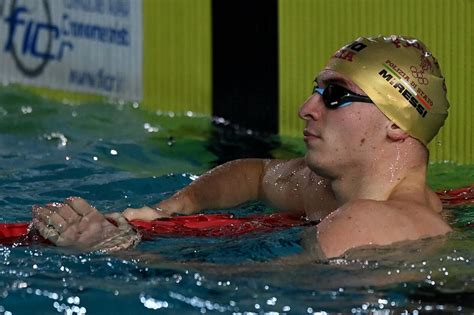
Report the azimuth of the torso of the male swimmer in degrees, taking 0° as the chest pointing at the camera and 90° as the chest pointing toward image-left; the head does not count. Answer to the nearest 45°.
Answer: approximately 90°

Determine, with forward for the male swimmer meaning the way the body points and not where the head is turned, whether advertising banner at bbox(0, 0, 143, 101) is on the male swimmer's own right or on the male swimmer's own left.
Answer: on the male swimmer's own right

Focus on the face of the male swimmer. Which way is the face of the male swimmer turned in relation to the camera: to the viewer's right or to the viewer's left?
to the viewer's left
